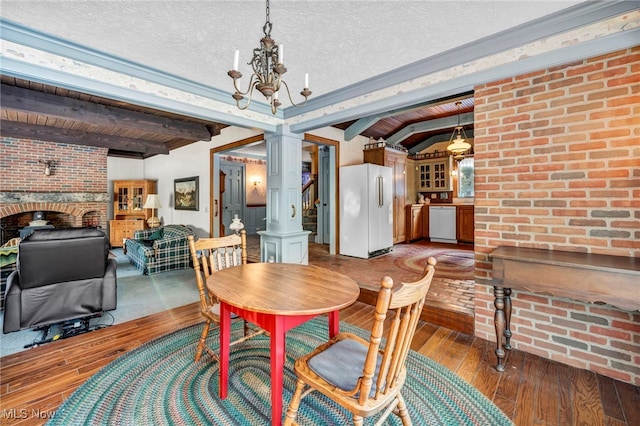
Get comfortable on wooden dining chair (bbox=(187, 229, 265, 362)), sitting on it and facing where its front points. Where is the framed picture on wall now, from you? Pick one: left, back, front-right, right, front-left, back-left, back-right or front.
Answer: back-left

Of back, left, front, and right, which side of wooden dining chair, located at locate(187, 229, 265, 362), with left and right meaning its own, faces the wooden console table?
front

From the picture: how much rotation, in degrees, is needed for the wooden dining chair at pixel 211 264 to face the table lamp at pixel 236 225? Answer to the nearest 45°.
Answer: approximately 135° to its left

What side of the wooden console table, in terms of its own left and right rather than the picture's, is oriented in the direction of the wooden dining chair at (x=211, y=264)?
front

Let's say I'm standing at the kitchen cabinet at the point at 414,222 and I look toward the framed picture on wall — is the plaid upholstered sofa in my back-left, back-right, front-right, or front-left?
front-left

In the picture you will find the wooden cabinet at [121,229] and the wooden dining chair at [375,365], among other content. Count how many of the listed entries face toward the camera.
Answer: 1

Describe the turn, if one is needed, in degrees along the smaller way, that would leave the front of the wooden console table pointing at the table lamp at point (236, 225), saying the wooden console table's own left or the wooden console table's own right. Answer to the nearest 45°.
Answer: approximately 45° to the wooden console table's own right

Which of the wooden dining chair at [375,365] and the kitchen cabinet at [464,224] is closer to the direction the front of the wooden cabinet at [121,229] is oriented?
the wooden dining chair

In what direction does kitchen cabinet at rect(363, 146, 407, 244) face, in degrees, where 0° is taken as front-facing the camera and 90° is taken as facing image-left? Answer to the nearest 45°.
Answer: approximately 315°

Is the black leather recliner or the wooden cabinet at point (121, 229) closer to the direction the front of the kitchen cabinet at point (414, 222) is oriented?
the black leather recliner

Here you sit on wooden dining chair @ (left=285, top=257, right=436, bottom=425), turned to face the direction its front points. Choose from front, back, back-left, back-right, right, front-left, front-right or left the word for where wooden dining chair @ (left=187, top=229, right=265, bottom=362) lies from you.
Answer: front

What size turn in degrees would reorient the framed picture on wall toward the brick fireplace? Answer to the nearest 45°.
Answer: approximately 90° to its right

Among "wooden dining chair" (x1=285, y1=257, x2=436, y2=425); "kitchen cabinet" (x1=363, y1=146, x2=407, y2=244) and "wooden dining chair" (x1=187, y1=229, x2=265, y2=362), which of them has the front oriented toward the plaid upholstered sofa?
"wooden dining chair" (x1=285, y1=257, x2=436, y2=425)

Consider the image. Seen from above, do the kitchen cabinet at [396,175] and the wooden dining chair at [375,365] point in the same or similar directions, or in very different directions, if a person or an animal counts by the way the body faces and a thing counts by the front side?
very different directions

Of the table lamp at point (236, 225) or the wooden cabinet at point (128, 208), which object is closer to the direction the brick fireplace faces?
the table lamp

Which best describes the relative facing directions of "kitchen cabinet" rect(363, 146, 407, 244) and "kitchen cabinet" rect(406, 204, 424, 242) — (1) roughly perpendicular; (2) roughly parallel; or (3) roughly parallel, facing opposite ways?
roughly parallel

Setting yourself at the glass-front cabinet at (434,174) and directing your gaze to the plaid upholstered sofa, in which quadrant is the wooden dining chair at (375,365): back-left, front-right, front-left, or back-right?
front-left

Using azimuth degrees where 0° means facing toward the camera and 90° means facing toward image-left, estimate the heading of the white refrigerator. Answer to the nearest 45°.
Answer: approximately 315°

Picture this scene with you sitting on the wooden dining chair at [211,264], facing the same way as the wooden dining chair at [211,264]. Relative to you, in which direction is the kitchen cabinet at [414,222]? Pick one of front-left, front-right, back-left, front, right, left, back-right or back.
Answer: left

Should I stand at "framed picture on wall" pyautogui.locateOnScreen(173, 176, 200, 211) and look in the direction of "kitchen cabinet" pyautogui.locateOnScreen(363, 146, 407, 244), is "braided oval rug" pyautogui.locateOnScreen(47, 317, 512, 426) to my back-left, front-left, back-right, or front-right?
front-right

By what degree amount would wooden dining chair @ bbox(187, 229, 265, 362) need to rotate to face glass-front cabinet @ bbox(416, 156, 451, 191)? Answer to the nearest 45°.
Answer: approximately 90° to its left
